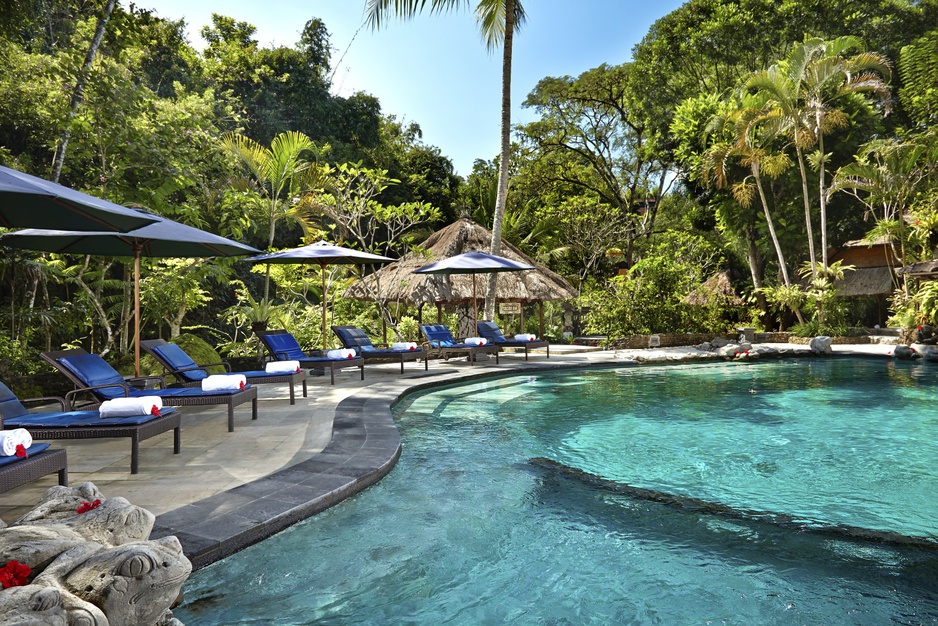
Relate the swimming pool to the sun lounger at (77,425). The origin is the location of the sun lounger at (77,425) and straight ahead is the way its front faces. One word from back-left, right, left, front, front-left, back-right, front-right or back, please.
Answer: front

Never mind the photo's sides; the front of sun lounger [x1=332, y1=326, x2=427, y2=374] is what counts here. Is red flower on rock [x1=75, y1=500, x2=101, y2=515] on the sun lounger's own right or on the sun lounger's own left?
on the sun lounger's own right

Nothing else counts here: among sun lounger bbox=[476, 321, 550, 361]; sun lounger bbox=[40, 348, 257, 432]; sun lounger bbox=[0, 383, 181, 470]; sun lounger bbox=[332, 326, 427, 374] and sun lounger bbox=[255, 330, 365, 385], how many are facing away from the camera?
0

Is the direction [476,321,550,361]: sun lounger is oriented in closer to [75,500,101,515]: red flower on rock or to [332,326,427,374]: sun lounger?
the red flower on rock

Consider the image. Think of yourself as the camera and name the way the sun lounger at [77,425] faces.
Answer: facing the viewer and to the right of the viewer

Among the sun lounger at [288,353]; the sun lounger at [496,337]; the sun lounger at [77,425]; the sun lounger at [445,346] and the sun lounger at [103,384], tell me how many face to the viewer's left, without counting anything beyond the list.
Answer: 0

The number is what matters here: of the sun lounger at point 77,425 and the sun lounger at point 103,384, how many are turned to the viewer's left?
0

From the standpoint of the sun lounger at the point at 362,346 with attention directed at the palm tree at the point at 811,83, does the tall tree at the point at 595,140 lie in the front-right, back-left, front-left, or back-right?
front-left

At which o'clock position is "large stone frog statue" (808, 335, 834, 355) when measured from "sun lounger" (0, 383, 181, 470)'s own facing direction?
The large stone frog statue is roughly at 10 o'clock from the sun lounger.

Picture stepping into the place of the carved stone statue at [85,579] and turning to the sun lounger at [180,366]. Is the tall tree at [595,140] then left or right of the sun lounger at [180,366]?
right

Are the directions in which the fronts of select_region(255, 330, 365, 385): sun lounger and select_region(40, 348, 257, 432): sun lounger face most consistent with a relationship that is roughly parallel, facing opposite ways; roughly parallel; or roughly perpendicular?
roughly parallel

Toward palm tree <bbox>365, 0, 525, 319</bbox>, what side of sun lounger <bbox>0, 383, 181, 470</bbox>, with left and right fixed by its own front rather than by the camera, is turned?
left

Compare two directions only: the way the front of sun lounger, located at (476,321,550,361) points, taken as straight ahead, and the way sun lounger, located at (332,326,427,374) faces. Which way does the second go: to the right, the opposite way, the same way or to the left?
the same way

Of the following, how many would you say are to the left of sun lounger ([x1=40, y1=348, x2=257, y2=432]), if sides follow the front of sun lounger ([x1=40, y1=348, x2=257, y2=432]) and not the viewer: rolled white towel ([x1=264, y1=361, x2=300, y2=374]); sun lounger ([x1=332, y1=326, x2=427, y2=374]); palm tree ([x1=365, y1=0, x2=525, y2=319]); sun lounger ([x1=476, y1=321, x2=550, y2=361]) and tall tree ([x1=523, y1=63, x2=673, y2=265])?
5

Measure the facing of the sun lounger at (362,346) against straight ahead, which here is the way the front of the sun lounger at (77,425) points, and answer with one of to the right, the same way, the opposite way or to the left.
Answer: the same way
